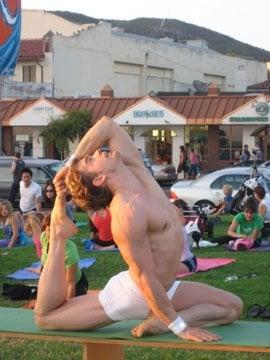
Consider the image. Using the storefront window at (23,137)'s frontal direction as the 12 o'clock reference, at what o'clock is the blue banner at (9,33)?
The blue banner is roughly at 12 o'clock from the storefront window.

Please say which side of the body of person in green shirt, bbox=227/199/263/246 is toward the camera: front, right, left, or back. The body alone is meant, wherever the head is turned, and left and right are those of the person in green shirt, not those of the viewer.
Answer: front

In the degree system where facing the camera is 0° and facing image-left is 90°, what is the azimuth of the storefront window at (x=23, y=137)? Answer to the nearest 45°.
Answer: approximately 0°

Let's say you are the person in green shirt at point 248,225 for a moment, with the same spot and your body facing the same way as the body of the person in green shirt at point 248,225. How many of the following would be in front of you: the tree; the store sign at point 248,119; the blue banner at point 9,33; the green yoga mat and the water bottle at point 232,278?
2

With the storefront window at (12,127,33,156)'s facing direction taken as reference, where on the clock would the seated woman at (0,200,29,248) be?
The seated woman is roughly at 12 o'clock from the storefront window.

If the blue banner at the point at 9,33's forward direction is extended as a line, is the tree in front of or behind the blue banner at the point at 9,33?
behind

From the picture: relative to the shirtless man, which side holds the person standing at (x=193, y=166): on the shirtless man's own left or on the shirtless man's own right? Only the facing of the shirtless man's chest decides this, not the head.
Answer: on the shirtless man's own left

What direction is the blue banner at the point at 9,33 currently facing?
toward the camera
